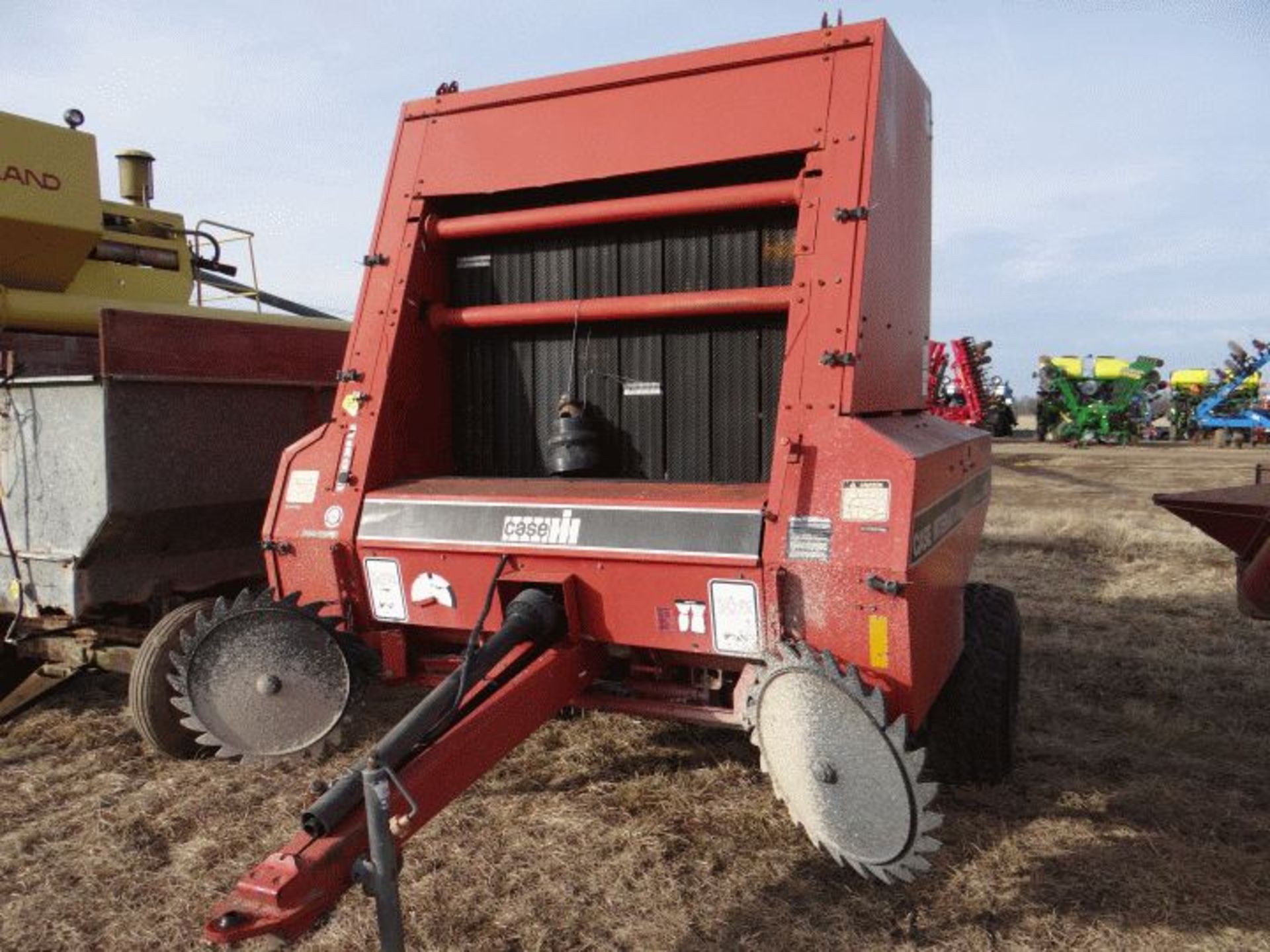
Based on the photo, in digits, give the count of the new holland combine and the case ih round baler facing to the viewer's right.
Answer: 0

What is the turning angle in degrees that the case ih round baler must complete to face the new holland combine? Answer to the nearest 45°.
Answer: approximately 90° to its right

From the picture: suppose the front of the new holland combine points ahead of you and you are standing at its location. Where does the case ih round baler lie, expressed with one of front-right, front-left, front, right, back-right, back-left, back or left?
left

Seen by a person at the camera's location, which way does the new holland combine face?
facing the viewer and to the left of the viewer
